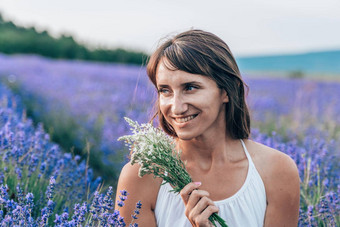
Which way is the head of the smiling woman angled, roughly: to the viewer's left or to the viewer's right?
to the viewer's left

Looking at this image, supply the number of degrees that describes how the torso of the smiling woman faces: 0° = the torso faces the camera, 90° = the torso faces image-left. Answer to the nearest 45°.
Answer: approximately 0°
